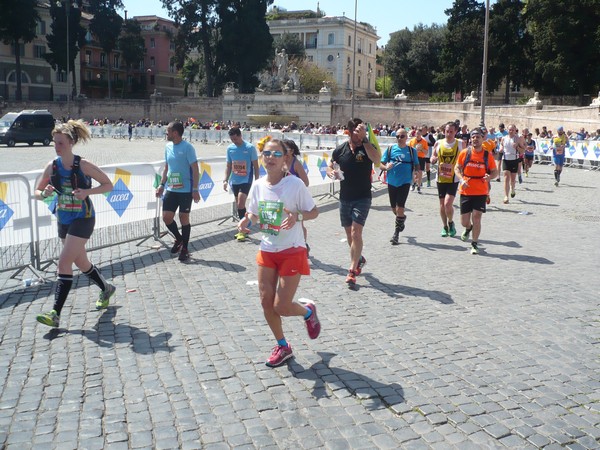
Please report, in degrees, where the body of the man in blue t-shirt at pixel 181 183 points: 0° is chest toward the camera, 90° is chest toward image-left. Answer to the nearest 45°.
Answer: approximately 45°

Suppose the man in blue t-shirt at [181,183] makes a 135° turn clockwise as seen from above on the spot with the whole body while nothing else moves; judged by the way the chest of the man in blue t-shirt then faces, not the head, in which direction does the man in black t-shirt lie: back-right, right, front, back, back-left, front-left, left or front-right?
back-right

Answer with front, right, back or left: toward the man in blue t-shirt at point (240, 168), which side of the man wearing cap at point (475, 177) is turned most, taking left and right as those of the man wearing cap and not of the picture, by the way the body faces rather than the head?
right

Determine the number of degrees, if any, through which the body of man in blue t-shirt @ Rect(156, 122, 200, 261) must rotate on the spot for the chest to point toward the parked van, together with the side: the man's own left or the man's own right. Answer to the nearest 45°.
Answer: approximately 135° to the man's own right

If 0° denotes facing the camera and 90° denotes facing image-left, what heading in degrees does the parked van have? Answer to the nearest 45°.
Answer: approximately 45°

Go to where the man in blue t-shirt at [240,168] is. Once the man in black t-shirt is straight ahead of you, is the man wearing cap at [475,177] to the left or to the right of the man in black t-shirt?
left

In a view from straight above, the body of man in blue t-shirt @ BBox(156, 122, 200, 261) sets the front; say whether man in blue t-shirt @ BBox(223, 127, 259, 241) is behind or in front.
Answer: behind

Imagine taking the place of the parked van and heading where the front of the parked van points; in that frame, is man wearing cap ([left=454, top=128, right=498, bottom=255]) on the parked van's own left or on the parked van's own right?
on the parked van's own left
